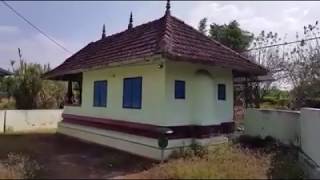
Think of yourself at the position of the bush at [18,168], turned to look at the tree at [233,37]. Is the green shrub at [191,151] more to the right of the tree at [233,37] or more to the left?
right

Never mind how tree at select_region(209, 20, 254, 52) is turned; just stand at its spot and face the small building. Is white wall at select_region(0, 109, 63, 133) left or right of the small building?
right

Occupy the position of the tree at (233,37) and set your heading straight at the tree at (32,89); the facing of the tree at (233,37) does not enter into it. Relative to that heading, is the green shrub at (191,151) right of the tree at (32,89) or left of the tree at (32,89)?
left
